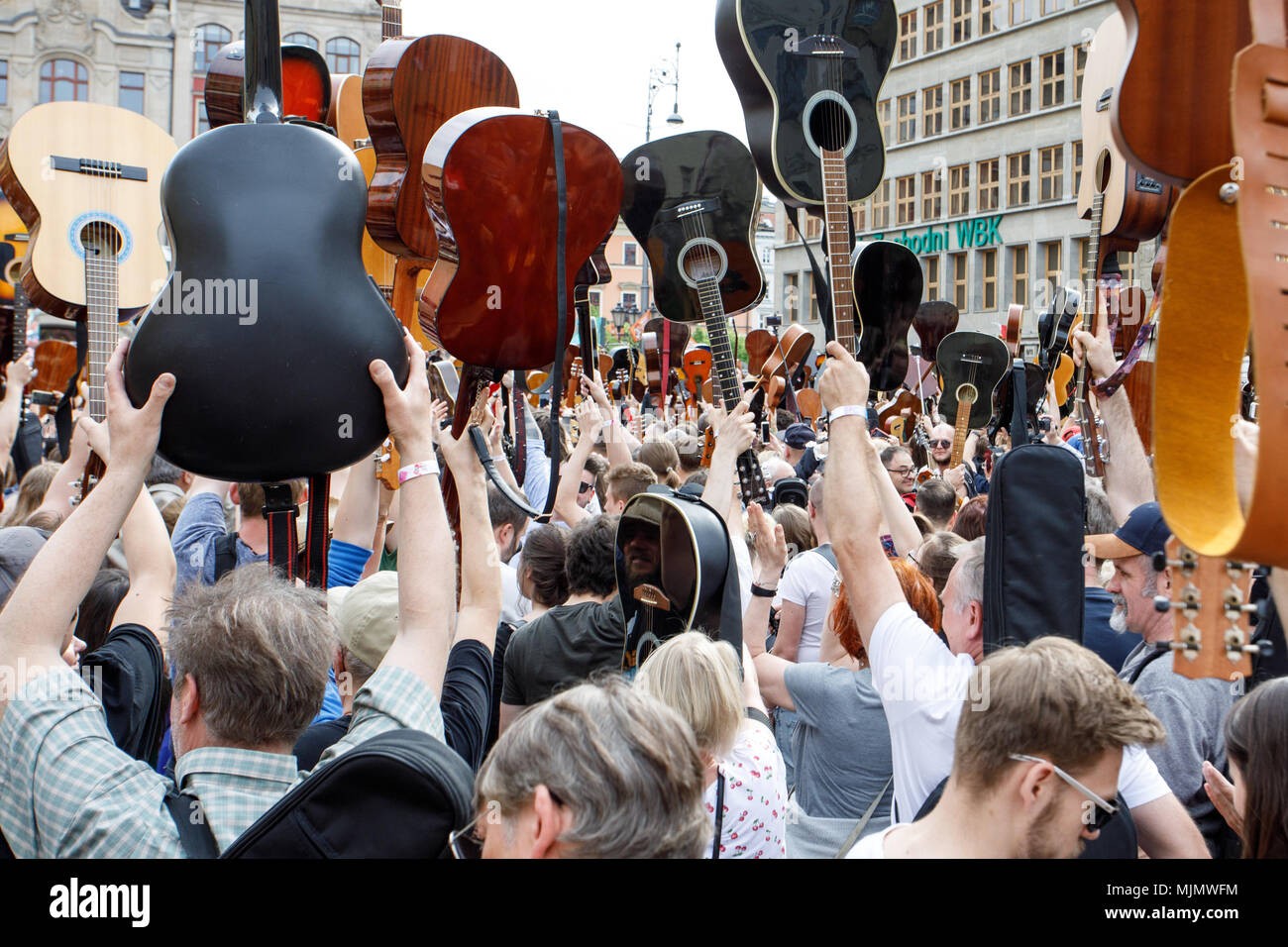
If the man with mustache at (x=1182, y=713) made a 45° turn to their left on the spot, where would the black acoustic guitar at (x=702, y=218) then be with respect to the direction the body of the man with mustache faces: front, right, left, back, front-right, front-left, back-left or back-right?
right

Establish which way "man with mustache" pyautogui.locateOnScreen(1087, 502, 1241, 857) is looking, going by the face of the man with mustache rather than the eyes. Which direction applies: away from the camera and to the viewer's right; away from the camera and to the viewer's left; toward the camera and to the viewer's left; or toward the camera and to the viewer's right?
toward the camera and to the viewer's left
